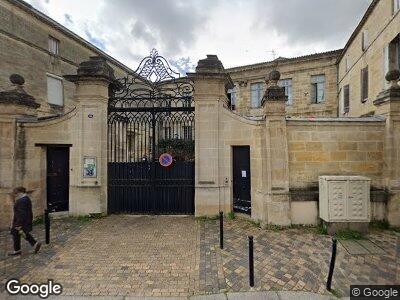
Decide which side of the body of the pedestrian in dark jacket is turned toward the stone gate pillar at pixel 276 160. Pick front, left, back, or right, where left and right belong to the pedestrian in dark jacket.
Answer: back

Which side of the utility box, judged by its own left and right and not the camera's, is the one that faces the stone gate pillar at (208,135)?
right

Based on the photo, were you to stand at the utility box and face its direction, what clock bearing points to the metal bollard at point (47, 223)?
The metal bollard is roughly at 2 o'clock from the utility box.

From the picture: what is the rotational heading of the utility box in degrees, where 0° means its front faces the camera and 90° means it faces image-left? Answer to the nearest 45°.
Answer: approximately 0°

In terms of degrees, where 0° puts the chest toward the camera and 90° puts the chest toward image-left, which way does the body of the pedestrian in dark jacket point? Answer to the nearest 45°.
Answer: approximately 90°

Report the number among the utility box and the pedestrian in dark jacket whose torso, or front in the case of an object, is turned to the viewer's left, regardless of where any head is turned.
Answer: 1

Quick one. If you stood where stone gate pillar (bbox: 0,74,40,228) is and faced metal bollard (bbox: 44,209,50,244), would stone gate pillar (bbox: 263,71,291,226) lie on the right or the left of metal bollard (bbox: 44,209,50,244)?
left

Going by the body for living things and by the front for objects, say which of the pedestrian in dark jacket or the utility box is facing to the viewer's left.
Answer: the pedestrian in dark jacket

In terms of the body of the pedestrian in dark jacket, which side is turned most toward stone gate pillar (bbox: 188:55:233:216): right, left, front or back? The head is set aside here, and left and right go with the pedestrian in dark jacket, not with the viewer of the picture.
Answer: back

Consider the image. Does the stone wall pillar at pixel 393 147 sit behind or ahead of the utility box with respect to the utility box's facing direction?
behind

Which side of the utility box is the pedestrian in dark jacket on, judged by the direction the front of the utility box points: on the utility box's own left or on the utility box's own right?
on the utility box's own right
